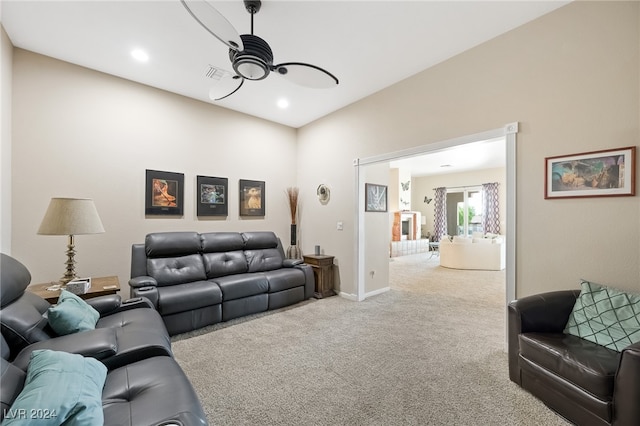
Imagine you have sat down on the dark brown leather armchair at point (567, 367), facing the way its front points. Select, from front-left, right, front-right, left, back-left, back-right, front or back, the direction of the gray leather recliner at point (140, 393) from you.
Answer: front

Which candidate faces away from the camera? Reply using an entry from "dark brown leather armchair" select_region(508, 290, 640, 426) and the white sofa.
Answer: the white sofa

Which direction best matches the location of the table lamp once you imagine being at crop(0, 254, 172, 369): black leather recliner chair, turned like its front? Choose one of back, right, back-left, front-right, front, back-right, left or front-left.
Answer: left

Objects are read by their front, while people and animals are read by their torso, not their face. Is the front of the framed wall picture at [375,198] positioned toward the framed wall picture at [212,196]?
no

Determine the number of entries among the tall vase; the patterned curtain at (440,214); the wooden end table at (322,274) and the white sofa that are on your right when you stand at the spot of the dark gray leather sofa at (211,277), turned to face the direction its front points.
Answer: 0

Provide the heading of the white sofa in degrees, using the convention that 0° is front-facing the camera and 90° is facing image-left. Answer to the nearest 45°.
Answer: approximately 180°

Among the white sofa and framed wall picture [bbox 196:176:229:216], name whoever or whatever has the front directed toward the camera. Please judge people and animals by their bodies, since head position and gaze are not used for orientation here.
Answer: the framed wall picture

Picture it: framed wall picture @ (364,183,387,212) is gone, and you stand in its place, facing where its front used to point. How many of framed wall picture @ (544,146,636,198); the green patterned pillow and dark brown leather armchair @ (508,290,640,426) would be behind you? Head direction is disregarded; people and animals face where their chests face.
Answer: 0

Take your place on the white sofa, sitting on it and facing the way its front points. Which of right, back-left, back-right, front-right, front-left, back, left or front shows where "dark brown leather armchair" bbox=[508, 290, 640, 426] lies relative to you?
back

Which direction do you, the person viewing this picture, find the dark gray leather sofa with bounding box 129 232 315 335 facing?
facing the viewer and to the right of the viewer

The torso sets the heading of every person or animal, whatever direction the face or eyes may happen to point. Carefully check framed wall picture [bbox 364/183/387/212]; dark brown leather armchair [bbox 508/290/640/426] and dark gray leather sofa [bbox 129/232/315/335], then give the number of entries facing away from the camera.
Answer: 0

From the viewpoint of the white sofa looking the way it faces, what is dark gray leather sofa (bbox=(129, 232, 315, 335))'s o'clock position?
The dark gray leather sofa is roughly at 7 o'clock from the white sofa.

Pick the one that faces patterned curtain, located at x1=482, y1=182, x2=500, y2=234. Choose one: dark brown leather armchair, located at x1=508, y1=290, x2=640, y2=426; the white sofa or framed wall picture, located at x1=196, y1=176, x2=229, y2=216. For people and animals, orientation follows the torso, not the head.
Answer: the white sofa

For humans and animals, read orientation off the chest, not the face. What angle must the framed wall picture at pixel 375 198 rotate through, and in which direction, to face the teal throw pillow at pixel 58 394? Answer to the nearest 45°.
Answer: approximately 45° to its right

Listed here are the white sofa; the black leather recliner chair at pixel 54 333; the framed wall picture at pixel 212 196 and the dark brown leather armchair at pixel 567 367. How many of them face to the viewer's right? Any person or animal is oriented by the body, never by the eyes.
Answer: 1

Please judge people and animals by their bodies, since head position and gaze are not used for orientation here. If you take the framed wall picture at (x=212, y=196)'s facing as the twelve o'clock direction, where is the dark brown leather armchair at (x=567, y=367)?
The dark brown leather armchair is roughly at 11 o'clock from the framed wall picture.
